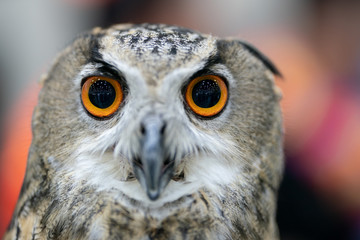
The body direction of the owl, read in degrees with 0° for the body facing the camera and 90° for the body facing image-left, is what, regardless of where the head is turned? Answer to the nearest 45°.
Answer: approximately 0°
